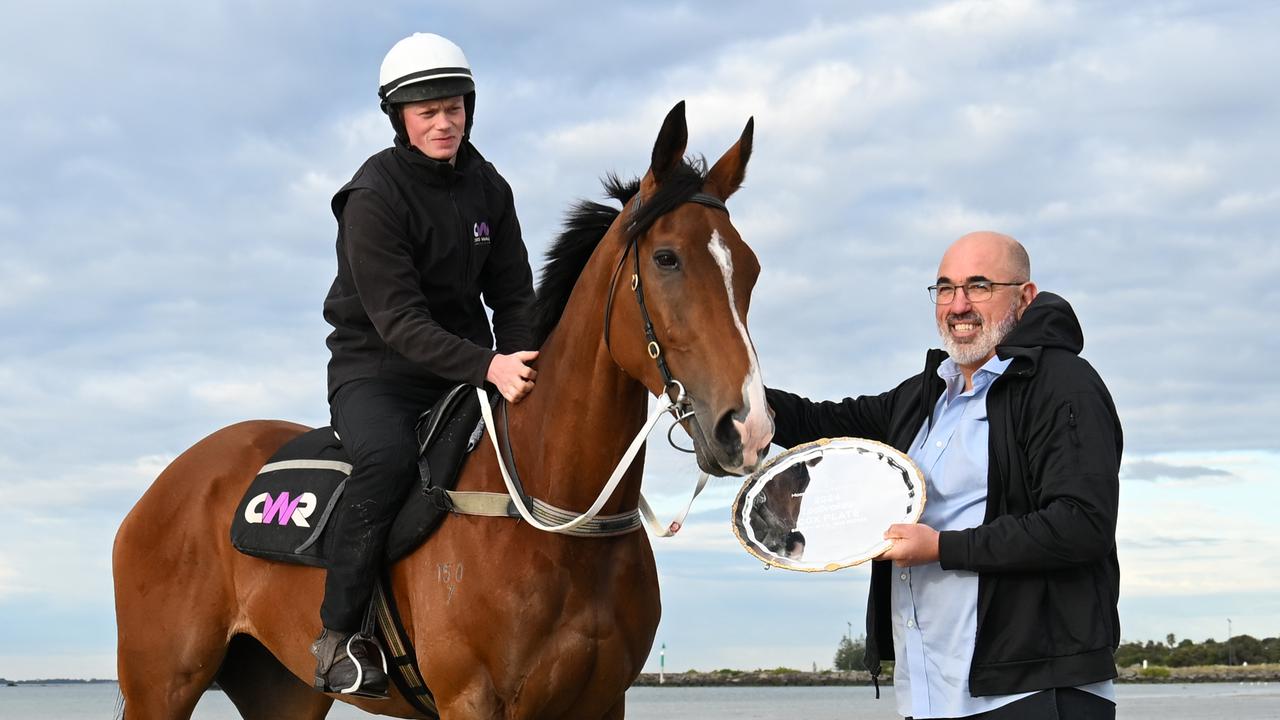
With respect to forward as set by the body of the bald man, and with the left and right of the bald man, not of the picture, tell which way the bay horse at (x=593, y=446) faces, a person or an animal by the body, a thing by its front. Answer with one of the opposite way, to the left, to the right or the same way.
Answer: to the left

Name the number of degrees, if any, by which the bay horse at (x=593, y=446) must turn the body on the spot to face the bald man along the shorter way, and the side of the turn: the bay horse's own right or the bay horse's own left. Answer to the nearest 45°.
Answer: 0° — it already faces them

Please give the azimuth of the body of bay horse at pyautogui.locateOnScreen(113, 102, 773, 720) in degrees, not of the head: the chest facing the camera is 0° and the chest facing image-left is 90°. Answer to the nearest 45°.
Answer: approximately 315°

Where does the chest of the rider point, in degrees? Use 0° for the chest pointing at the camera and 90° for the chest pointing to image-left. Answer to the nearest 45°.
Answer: approximately 315°

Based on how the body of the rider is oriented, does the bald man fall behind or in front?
in front

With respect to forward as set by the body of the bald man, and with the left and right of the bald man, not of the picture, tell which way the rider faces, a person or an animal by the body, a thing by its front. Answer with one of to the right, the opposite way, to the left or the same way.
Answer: to the left

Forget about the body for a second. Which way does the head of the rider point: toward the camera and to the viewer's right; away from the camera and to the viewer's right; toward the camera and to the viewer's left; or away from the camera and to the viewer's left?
toward the camera and to the viewer's right

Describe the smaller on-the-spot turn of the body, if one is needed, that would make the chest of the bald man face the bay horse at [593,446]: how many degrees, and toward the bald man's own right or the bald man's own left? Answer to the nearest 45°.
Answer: approximately 45° to the bald man's own right

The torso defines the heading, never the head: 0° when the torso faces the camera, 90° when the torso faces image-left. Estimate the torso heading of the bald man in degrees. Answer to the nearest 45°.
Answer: approximately 45°
